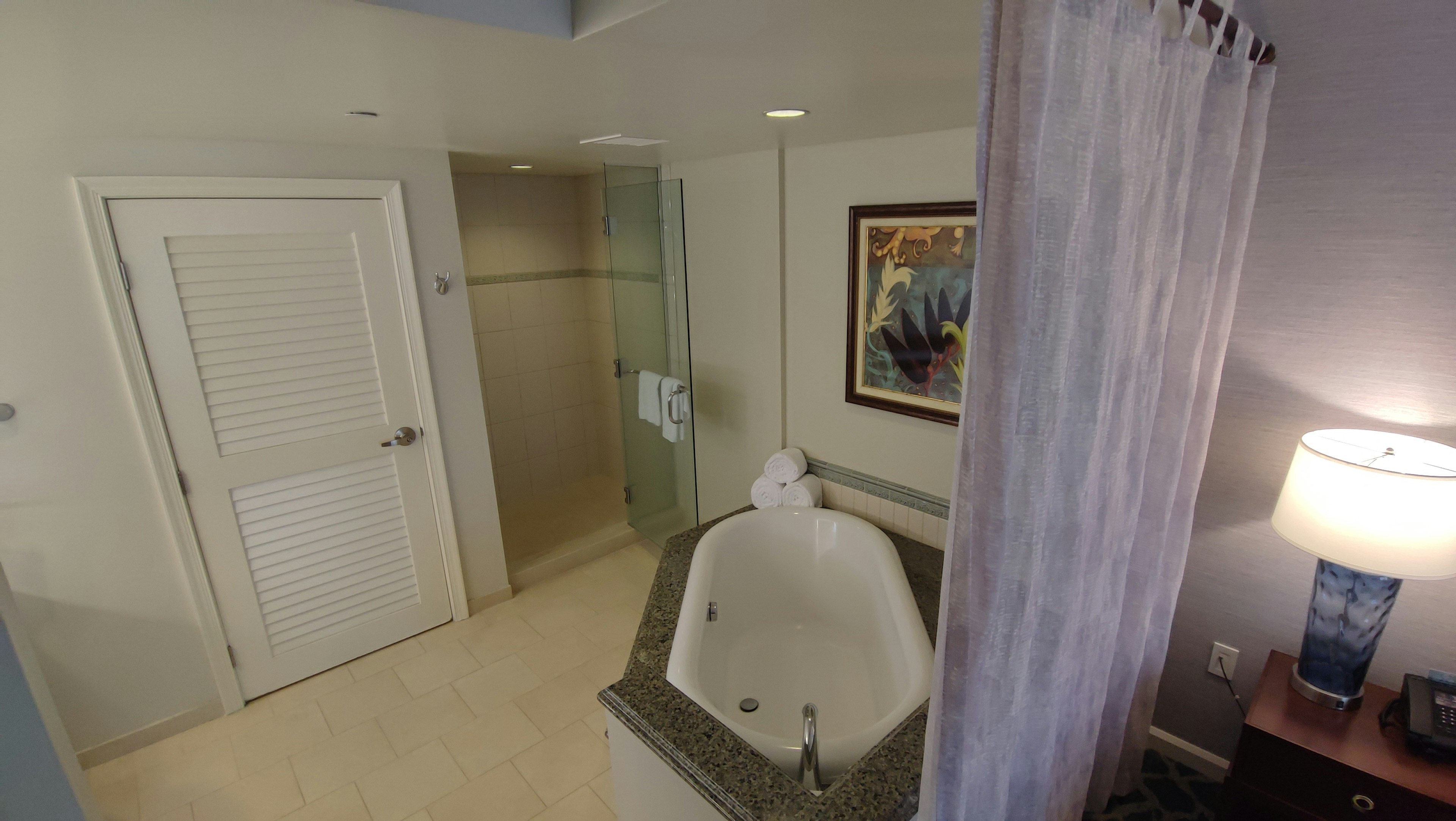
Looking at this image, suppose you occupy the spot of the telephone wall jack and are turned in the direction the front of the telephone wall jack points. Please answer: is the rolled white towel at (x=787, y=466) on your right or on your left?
on your right

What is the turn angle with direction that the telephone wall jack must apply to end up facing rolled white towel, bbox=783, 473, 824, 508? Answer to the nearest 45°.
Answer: approximately 90° to its right

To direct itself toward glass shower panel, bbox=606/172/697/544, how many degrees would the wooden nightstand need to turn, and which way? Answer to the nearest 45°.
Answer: approximately 90° to its right

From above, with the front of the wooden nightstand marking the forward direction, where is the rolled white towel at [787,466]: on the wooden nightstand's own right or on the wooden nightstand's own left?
on the wooden nightstand's own right

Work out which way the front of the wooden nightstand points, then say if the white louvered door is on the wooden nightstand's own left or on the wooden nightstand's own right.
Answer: on the wooden nightstand's own right
